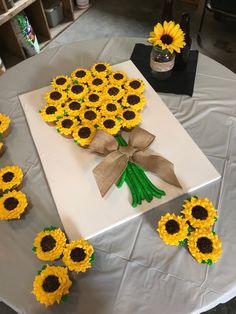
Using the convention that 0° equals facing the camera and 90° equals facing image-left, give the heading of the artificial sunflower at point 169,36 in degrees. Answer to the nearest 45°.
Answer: approximately 0°
